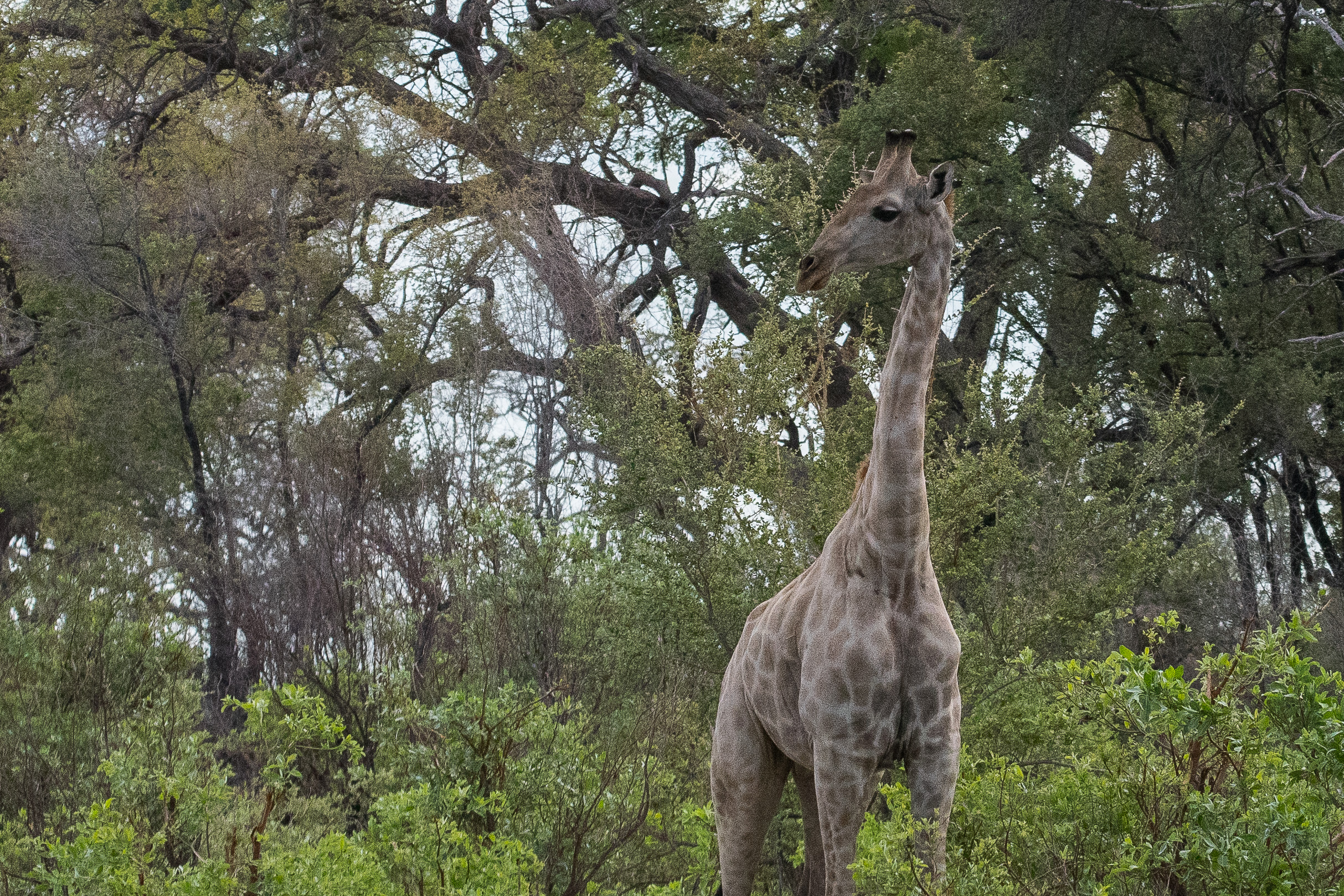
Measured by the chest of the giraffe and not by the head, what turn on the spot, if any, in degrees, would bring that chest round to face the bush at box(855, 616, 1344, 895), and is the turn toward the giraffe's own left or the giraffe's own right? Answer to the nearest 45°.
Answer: approximately 90° to the giraffe's own left

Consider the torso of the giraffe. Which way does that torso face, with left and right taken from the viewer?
facing the viewer and to the right of the viewer
